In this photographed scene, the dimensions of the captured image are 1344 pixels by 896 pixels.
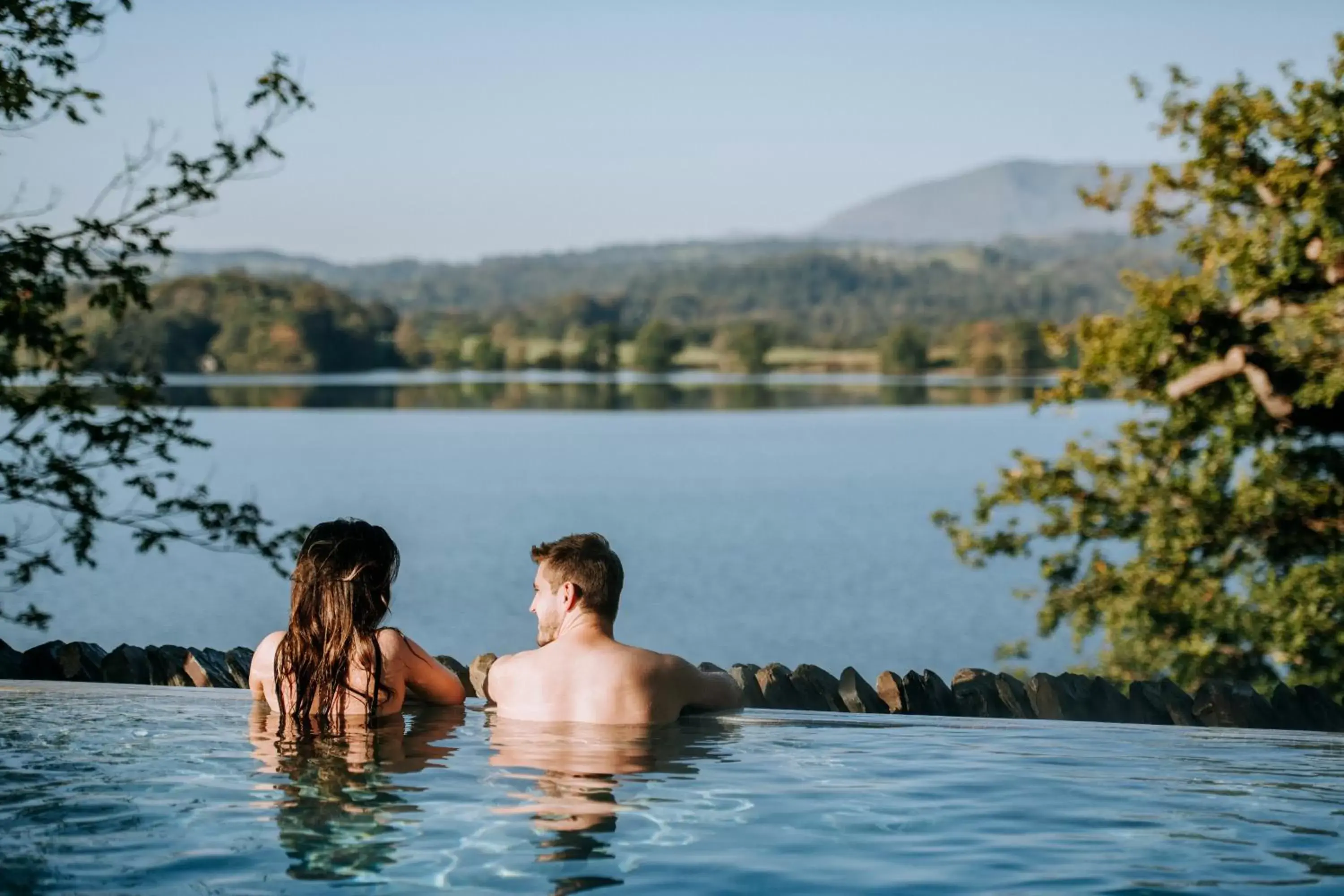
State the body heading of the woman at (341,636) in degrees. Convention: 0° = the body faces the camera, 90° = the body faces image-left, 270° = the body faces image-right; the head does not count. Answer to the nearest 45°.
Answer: approximately 180°

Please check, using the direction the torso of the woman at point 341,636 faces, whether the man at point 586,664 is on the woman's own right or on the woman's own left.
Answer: on the woman's own right

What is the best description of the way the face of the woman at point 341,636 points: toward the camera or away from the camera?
away from the camera

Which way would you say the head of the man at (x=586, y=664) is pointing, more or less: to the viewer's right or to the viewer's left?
to the viewer's left

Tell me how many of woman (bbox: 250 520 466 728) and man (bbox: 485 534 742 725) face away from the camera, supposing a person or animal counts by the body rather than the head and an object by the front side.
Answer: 2

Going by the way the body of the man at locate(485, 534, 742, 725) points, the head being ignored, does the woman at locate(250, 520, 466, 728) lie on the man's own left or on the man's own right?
on the man's own left

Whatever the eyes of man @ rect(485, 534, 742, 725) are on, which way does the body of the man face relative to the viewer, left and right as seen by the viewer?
facing away from the viewer
